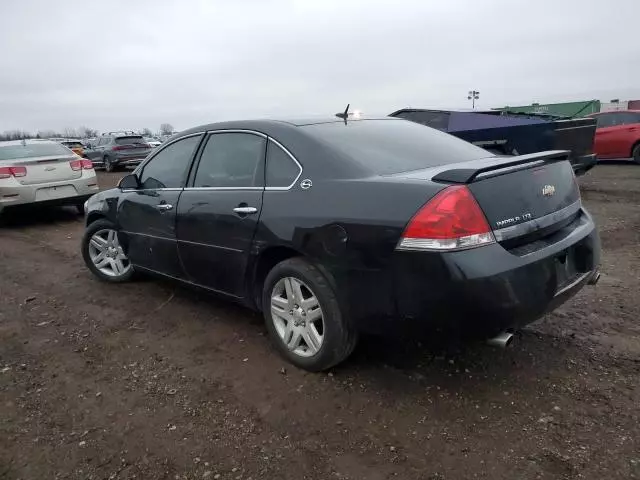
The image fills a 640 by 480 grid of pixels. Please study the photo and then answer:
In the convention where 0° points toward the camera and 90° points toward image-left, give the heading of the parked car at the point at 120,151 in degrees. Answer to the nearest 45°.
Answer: approximately 135°

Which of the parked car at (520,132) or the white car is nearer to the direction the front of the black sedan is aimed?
the white car

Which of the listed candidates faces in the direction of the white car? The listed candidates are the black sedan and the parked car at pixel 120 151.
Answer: the black sedan

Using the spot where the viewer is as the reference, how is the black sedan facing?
facing away from the viewer and to the left of the viewer

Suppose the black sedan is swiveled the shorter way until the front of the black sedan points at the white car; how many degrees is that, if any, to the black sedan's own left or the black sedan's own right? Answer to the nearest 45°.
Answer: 0° — it already faces it
